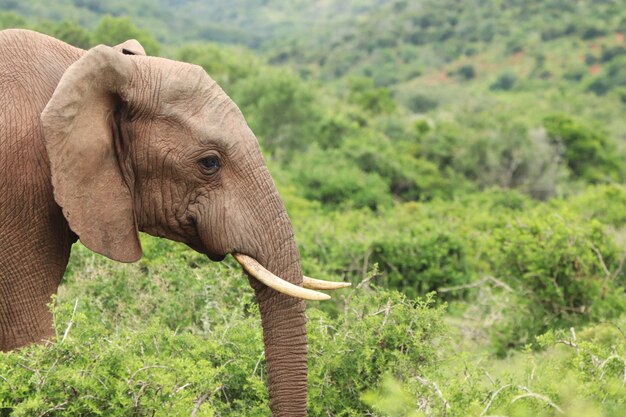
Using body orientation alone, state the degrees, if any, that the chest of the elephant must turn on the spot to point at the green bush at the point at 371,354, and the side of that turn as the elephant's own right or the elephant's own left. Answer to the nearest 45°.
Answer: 0° — it already faces it

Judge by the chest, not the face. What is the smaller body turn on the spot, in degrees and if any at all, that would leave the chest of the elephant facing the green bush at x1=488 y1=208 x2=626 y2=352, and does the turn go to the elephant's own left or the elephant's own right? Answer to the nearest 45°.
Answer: approximately 45° to the elephant's own left

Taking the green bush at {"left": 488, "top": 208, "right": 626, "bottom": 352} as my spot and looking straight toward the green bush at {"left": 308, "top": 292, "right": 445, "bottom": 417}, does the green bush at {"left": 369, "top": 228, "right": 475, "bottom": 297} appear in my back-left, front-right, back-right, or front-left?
back-right

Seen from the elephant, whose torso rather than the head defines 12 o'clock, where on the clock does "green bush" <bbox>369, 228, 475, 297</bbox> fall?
The green bush is roughly at 10 o'clock from the elephant.

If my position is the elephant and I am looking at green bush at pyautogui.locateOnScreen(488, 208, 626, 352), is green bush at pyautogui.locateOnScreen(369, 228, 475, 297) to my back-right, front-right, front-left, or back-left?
front-left

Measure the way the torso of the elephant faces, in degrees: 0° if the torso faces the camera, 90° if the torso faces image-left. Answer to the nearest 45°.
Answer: approximately 270°
